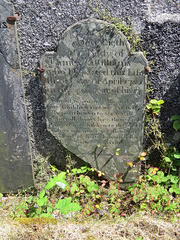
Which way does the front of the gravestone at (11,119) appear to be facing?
toward the camera

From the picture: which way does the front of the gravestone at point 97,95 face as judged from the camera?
facing the viewer

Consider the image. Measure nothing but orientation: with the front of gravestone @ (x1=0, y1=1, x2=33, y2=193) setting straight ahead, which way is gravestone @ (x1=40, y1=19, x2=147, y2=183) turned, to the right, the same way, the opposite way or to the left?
the same way

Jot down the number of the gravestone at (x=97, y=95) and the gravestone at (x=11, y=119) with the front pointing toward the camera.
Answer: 2
